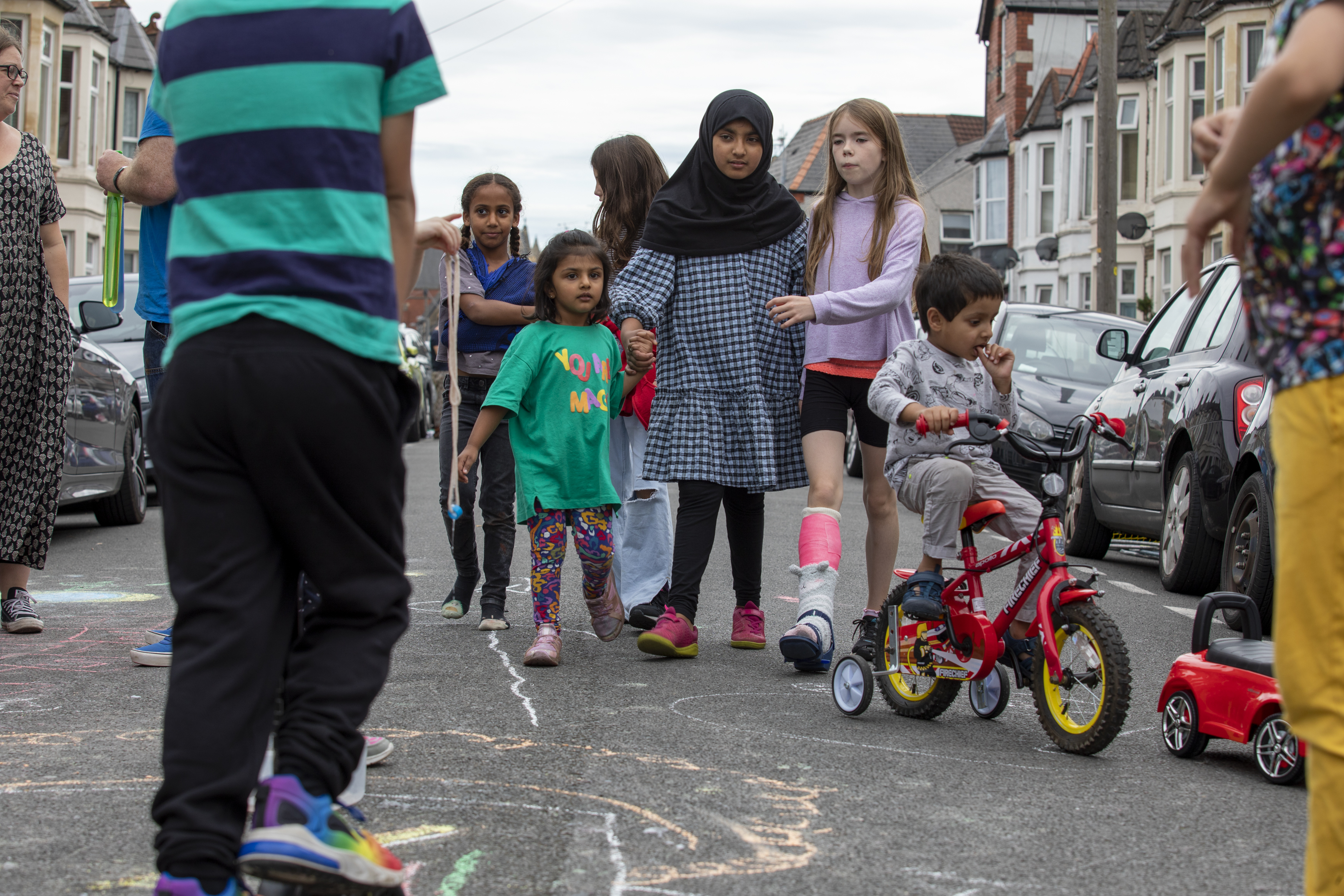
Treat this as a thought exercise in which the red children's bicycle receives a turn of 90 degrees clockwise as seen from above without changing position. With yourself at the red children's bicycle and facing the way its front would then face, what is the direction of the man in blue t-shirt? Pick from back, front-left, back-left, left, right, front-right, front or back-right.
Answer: front-right

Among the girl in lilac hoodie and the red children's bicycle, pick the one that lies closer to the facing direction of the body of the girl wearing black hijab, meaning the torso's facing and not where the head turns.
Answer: the red children's bicycle

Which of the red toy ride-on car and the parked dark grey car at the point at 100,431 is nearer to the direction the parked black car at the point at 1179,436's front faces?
the parked dark grey car

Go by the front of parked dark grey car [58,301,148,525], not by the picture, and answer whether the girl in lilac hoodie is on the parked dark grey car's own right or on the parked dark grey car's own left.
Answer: on the parked dark grey car's own right

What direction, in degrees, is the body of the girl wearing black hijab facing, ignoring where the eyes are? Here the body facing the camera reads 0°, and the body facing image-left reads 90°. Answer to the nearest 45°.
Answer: approximately 0°

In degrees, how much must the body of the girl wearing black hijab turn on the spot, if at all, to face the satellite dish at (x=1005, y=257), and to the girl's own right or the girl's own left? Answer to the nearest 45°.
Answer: approximately 180°

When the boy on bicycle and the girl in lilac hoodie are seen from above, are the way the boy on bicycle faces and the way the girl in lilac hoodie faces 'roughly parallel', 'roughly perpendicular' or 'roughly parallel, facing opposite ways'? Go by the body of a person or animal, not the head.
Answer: roughly perpendicular

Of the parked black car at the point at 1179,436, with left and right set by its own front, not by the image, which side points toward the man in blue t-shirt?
left

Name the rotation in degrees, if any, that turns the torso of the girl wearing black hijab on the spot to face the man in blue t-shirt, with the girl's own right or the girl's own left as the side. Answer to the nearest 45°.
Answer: approximately 90° to the girl's own right
